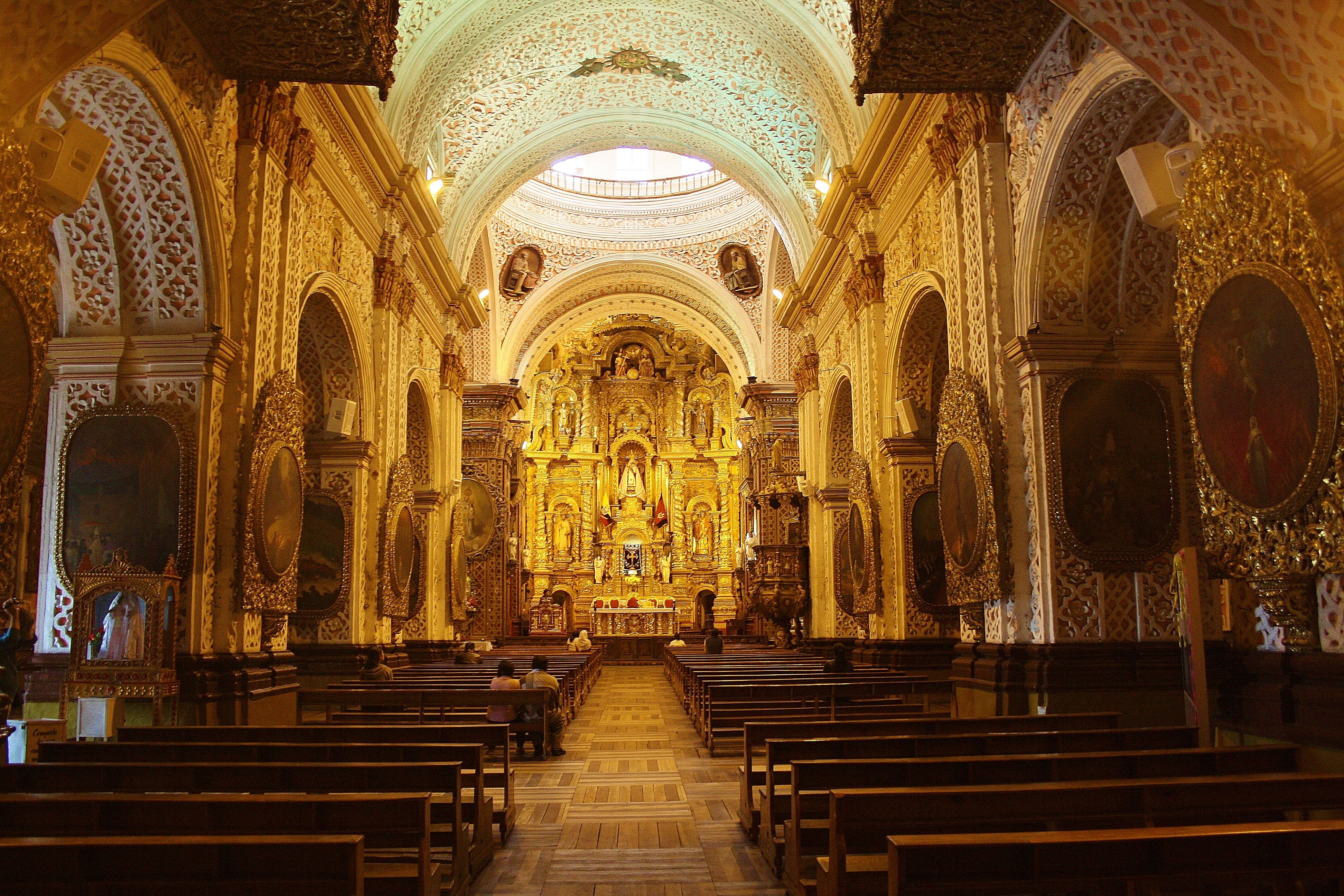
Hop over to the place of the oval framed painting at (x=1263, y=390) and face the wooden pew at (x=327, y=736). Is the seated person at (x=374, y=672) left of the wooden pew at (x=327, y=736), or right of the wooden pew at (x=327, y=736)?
right

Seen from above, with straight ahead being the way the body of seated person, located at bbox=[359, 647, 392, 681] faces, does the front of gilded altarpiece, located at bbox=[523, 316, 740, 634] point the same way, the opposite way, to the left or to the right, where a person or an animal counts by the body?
the opposite way

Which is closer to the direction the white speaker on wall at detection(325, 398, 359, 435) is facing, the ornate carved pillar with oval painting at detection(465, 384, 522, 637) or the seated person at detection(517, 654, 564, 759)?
the seated person

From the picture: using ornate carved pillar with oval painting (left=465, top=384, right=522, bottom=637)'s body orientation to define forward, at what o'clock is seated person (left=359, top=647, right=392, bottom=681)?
The seated person is roughly at 12 o'clock from the ornate carved pillar with oval painting.

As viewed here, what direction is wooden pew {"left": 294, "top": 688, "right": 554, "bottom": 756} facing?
away from the camera

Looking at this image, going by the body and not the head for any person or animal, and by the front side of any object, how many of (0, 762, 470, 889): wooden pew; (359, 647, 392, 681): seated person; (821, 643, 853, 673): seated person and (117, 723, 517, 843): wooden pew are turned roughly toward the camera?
0

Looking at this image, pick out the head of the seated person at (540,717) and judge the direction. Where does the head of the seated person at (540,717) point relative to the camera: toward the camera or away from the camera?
away from the camera

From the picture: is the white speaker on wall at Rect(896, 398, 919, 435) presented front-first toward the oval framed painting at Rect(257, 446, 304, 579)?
yes

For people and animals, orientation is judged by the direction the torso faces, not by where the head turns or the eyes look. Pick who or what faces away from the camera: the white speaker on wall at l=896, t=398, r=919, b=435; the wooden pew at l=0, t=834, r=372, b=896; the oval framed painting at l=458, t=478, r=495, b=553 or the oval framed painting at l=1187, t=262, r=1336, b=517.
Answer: the wooden pew

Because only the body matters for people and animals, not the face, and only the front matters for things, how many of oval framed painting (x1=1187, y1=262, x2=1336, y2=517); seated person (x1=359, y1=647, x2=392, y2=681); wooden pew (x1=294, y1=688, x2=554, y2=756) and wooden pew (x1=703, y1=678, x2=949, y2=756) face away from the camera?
3

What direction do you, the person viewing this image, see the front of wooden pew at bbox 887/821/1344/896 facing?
facing away from the viewer

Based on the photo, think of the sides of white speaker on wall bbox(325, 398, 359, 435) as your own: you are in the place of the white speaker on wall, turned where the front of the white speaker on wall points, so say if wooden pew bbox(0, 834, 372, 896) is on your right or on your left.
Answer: on your right

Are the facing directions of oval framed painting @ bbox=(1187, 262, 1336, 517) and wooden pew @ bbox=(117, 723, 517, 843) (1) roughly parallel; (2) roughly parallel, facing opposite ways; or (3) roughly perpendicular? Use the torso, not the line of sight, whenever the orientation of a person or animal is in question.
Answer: roughly perpendicular

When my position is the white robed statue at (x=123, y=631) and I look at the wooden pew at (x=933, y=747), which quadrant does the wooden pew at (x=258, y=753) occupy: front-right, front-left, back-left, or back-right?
front-right

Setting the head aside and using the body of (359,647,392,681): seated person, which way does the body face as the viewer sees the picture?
away from the camera

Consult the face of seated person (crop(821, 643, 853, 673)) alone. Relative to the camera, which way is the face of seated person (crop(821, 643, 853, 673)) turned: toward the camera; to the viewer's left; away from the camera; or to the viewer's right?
away from the camera

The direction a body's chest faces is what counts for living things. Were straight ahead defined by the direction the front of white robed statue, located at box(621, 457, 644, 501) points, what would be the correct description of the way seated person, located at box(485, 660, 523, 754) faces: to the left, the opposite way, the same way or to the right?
the opposite way
